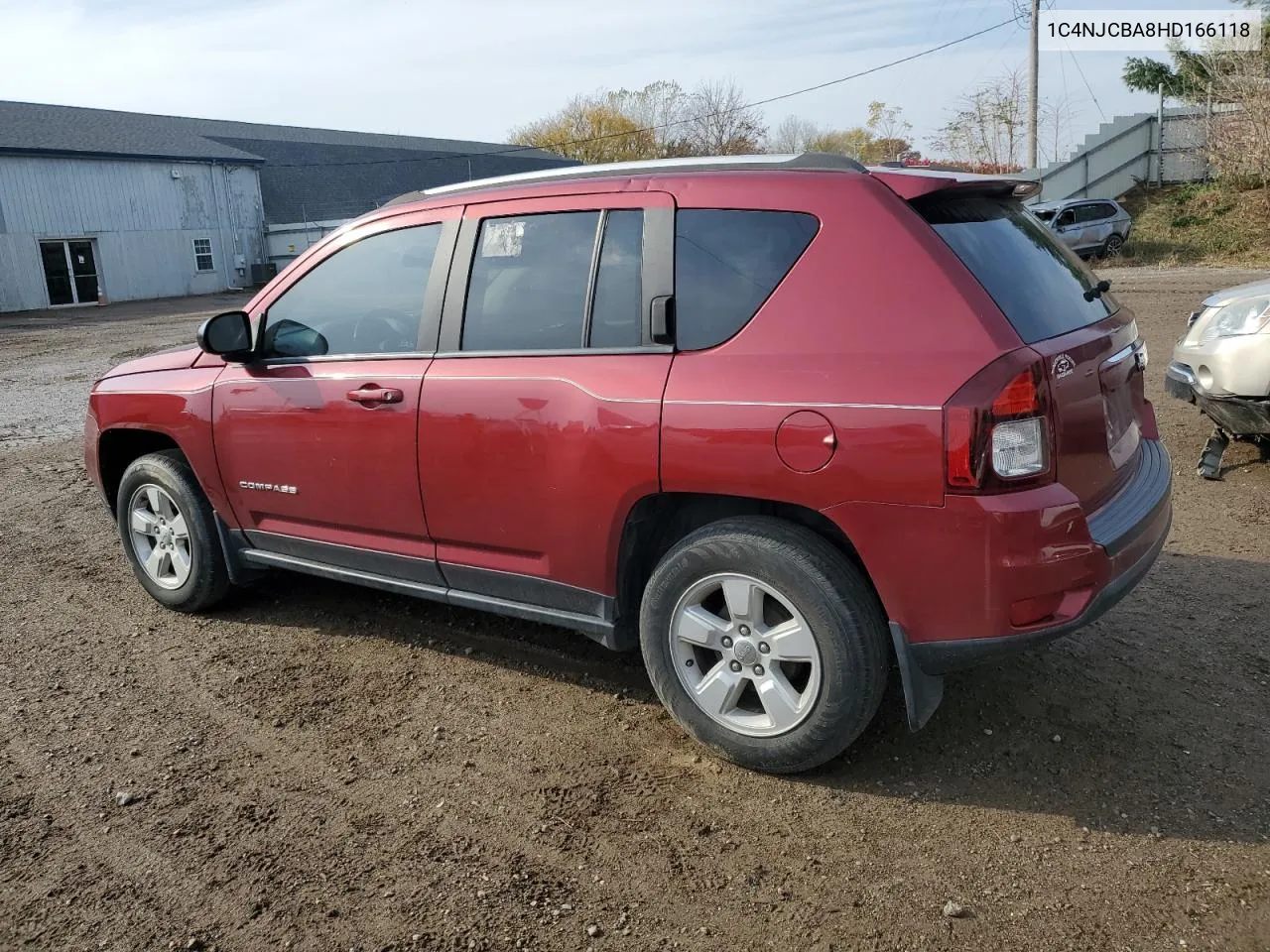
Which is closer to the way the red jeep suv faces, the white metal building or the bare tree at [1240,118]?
the white metal building

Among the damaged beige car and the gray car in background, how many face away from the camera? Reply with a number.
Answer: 0

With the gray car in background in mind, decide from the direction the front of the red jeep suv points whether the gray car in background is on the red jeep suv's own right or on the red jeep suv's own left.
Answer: on the red jeep suv's own right

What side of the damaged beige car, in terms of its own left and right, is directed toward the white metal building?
right

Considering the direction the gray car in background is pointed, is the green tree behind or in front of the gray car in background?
behind

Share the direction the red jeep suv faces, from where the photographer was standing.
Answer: facing away from the viewer and to the left of the viewer

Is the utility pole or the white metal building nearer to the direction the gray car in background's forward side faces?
the white metal building

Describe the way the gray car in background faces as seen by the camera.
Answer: facing the viewer and to the left of the viewer

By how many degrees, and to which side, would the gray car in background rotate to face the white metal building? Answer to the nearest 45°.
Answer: approximately 45° to its right

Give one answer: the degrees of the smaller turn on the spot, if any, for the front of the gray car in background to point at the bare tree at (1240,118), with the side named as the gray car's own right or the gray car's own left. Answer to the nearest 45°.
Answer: approximately 180°

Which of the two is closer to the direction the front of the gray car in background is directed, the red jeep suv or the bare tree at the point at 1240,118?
the red jeep suv

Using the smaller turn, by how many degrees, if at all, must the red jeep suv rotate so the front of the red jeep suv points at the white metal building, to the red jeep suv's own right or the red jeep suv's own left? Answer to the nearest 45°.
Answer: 0° — it already faces it

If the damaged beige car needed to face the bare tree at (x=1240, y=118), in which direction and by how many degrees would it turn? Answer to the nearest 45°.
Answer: approximately 135° to its right
